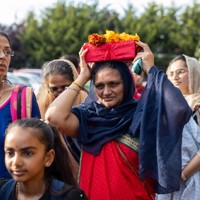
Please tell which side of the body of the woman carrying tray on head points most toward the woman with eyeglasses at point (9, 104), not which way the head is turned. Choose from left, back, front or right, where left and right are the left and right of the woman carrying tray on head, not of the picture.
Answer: right

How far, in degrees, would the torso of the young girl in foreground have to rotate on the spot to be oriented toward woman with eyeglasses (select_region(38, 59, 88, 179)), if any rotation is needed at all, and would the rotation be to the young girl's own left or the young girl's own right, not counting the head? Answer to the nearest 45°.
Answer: approximately 135° to the young girl's own right

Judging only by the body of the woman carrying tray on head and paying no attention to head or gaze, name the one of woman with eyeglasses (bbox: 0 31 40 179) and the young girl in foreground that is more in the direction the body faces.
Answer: the young girl in foreground

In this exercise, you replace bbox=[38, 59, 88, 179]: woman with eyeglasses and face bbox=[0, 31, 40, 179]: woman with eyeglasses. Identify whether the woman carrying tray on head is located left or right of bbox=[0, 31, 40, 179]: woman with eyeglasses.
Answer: left

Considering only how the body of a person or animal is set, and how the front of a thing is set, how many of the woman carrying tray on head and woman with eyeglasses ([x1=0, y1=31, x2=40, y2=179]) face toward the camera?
2

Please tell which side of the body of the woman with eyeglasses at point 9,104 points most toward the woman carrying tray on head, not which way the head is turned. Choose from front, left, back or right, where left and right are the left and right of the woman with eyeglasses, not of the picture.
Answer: left

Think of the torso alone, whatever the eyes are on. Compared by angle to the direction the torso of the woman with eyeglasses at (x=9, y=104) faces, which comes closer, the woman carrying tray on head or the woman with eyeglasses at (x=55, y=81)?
the woman carrying tray on head

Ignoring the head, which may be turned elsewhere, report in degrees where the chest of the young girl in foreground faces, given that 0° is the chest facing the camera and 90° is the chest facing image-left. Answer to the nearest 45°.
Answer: approximately 45°

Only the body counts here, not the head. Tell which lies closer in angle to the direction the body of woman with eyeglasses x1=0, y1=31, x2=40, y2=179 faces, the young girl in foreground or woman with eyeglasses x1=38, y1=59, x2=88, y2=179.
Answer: the young girl in foreground

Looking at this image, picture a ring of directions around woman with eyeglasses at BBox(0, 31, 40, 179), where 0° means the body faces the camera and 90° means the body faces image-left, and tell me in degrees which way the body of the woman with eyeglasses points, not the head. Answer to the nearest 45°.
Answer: approximately 0°
